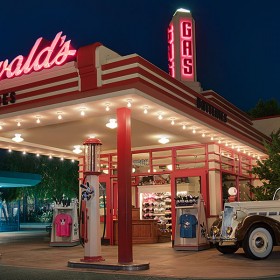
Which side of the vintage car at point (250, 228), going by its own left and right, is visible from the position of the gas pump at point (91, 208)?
front

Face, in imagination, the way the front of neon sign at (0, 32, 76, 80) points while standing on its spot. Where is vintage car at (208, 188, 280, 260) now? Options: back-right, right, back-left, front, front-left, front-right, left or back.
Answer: left

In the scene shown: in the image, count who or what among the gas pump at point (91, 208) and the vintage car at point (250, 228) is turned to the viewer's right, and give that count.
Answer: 0

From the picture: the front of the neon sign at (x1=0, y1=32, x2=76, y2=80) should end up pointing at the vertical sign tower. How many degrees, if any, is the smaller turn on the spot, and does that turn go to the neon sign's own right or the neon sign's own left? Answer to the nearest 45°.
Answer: approximately 135° to the neon sign's own left

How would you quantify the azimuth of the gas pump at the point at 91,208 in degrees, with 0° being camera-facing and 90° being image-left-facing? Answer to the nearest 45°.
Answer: approximately 45°

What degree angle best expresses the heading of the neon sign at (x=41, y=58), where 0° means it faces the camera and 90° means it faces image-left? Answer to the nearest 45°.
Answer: approximately 0°

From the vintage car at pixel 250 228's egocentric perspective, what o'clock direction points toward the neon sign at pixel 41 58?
The neon sign is roughly at 1 o'clock from the vintage car.

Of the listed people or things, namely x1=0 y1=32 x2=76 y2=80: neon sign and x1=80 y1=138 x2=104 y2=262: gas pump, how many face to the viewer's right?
0
